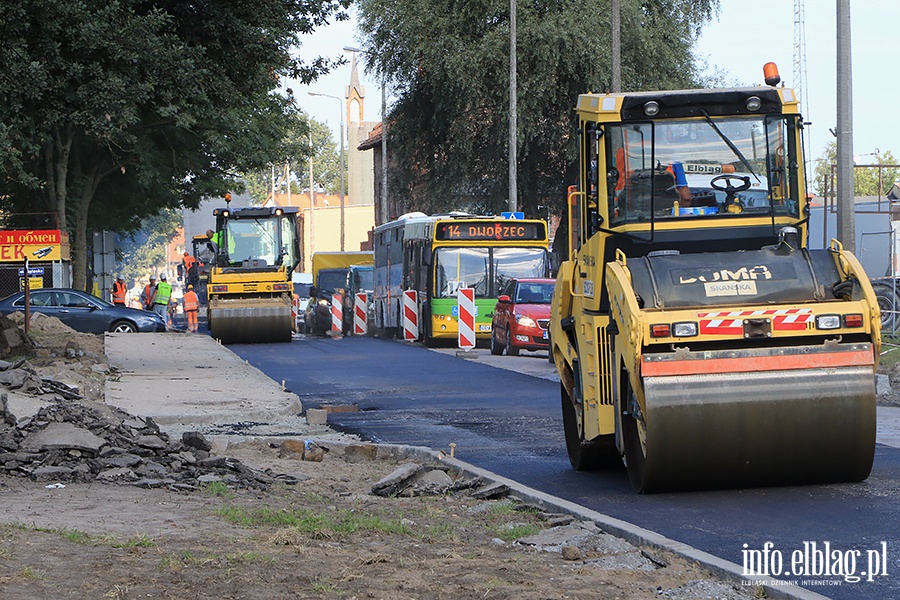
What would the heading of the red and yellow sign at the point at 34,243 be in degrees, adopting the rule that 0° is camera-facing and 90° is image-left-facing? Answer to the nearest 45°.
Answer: approximately 0°

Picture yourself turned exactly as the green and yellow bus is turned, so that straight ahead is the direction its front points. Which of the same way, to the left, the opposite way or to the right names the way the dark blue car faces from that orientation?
to the left

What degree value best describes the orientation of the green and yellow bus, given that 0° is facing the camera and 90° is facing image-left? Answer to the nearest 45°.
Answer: approximately 0°

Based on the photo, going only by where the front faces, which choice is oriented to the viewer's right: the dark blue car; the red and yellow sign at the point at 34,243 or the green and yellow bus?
the dark blue car

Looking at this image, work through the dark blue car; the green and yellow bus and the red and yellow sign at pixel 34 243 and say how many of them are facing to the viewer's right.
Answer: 1

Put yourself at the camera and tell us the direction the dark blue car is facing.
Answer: facing to the right of the viewer

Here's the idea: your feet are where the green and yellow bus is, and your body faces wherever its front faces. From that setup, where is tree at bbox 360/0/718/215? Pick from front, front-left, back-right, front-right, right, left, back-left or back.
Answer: back

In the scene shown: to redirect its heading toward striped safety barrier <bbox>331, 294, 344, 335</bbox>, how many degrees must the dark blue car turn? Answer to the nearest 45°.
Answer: approximately 45° to its left

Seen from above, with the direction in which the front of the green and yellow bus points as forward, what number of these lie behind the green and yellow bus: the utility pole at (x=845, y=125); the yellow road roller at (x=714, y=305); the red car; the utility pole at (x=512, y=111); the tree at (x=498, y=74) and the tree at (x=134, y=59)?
2

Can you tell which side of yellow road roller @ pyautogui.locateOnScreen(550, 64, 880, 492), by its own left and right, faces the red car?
back

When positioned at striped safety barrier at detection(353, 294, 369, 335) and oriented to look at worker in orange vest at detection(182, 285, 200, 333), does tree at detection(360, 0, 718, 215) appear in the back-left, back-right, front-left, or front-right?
back-right

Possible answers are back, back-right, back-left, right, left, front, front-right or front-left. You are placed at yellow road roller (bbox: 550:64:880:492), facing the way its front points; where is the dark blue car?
back-right

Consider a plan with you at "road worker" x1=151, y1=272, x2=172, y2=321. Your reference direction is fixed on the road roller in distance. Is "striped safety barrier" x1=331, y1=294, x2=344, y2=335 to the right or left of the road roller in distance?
left
